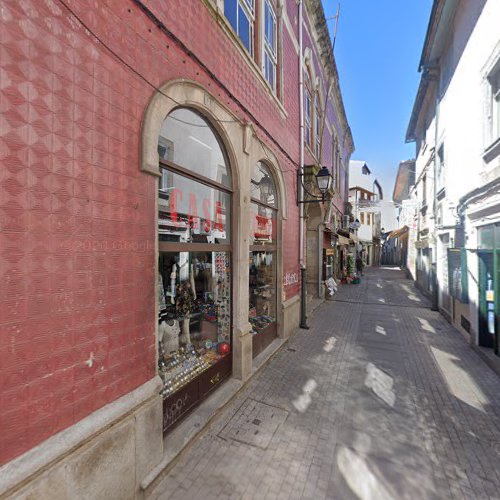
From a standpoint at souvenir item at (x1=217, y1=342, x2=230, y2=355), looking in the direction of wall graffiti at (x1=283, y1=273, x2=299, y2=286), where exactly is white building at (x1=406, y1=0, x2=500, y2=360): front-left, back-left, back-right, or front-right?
front-right

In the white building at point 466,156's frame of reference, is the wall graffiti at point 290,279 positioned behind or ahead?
ahead

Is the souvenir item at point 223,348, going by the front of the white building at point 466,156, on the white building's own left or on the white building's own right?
on the white building's own left

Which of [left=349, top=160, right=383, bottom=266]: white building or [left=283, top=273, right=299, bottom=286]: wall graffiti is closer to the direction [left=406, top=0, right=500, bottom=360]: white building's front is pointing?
the wall graffiti

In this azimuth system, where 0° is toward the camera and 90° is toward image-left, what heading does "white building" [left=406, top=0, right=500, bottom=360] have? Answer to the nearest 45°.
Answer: approximately 90°

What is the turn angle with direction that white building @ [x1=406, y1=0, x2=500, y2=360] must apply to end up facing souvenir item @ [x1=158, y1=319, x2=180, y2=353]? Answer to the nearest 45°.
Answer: approximately 45° to its left

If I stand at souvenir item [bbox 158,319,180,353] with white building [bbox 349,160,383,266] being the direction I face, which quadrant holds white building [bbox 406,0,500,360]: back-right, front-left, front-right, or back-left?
front-right

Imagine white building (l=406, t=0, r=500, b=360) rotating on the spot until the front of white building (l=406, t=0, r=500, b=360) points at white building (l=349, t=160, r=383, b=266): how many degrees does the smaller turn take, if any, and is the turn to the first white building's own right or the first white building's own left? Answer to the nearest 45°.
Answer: approximately 90° to the first white building's own right
